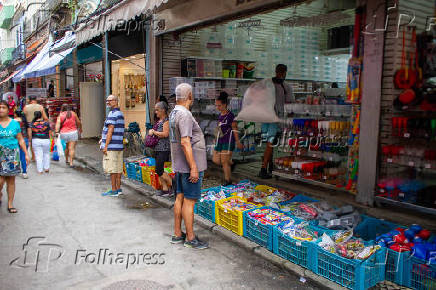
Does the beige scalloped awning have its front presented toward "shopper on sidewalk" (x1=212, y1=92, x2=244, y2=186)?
no

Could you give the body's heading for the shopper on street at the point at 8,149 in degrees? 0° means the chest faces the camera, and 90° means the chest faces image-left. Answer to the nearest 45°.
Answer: approximately 0°

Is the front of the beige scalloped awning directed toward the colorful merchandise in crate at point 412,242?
no

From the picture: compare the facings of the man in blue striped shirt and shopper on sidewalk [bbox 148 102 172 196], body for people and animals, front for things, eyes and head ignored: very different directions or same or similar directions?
same or similar directions

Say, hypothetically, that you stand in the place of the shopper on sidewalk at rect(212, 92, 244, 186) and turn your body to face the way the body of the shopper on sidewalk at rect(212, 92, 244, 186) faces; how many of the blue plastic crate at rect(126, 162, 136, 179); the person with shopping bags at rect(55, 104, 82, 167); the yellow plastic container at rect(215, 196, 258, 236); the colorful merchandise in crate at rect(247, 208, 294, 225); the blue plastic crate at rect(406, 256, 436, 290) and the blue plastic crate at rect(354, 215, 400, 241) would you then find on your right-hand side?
2

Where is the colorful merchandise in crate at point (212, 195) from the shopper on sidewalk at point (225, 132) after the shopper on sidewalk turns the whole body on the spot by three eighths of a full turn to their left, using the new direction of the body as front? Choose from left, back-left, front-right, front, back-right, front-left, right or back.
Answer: right
